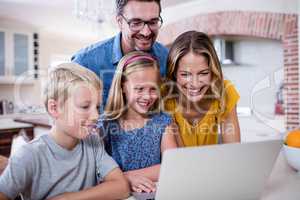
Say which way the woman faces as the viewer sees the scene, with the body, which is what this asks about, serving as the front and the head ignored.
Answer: toward the camera

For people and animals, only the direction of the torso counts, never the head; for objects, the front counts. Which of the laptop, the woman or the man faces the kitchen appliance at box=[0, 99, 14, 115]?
the laptop

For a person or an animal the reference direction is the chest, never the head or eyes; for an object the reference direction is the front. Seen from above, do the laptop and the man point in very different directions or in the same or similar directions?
very different directions

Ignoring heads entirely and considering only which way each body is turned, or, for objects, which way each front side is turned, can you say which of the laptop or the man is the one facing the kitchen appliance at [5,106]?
the laptop

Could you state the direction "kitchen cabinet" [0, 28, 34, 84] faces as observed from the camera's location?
facing the viewer and to the right of the viewer

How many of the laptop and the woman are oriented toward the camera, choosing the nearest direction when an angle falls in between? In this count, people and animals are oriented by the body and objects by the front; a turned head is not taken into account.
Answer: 1

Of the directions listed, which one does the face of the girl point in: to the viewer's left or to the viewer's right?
to the viewer's right

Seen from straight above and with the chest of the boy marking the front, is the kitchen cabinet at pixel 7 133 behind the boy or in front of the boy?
behind

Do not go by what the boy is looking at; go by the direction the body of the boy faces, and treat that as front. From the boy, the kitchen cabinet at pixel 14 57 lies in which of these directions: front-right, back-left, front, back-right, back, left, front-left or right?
back-left
